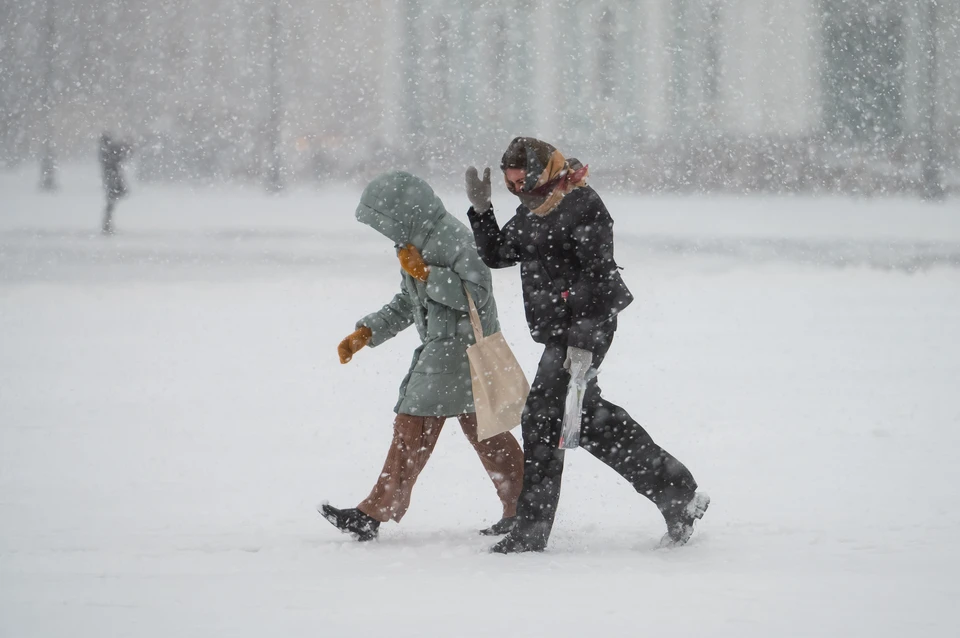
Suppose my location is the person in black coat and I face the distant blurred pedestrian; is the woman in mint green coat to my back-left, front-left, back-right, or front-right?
front-left

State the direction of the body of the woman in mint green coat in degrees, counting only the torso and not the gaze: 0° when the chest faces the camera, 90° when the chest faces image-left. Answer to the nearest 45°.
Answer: approximately 90°

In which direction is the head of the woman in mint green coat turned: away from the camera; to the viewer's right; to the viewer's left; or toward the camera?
to the viewer's left

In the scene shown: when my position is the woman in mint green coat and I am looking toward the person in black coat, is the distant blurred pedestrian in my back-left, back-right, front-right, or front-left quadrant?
back-left

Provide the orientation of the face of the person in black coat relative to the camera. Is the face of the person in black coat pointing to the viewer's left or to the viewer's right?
to the viewer's left
